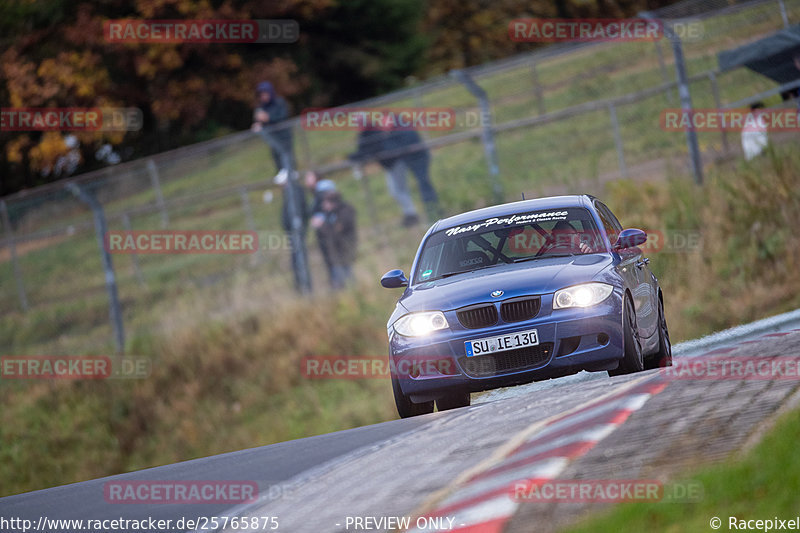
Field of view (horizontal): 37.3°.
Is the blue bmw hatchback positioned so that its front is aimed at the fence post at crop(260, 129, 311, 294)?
no

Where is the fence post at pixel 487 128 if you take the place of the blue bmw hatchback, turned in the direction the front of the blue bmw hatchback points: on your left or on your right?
on your right

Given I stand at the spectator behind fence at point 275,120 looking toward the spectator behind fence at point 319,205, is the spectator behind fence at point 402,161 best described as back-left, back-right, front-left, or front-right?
front-left

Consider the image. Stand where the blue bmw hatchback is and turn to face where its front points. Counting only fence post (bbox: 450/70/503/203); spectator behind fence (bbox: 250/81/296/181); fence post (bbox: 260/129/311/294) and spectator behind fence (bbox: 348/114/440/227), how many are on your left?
0

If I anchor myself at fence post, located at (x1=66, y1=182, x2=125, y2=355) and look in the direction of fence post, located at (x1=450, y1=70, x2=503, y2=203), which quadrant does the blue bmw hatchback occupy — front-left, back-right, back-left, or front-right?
front-right

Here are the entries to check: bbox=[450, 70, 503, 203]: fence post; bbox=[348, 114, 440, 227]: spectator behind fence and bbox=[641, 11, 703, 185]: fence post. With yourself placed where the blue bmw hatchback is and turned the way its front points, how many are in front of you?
0

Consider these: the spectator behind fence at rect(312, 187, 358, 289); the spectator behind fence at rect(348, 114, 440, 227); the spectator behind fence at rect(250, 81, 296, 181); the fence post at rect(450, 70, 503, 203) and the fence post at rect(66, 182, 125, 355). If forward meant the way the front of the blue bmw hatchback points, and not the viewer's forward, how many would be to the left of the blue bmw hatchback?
0

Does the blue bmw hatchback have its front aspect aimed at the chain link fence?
no

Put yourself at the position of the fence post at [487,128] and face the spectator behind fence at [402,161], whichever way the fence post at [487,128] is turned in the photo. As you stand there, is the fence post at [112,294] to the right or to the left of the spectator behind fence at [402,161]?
left

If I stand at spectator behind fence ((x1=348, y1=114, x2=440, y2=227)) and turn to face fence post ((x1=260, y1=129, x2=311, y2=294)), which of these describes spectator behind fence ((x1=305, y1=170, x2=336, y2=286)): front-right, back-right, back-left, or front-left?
front-left

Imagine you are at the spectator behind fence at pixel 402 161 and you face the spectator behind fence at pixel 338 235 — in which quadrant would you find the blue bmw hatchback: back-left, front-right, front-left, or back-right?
front-left

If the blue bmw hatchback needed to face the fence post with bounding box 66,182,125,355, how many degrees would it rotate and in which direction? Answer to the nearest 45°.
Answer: approximately 90° to its right

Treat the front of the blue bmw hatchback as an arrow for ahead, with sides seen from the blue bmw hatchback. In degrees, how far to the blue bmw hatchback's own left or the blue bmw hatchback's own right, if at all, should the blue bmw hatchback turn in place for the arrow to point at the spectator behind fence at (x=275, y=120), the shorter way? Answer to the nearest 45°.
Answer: approximately 135° to the blue bmw hatchback's own right

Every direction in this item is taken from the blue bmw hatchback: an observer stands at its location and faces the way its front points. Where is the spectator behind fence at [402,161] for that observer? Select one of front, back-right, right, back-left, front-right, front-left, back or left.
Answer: back-right

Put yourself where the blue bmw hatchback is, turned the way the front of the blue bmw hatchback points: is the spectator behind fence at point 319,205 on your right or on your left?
on your right

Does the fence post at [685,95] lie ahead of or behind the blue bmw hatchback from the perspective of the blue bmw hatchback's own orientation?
behind

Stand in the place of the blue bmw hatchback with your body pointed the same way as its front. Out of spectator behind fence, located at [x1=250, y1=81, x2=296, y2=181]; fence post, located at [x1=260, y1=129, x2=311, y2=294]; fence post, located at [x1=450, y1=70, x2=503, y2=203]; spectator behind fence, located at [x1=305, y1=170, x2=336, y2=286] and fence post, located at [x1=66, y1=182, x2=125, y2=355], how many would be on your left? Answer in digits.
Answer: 0

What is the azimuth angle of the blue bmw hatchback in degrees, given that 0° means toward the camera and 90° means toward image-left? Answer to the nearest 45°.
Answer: approximately 45°

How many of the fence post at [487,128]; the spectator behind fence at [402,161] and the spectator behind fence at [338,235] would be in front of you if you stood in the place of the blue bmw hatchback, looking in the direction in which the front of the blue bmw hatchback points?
0
